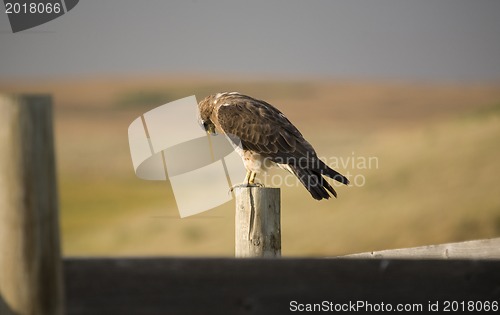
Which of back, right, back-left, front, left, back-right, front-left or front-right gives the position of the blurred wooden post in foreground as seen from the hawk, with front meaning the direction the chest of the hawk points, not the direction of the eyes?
left

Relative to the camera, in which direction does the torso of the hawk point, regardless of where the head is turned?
to the viewer's left

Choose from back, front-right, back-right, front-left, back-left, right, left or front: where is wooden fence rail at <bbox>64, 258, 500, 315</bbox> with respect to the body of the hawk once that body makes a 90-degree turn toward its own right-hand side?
back
